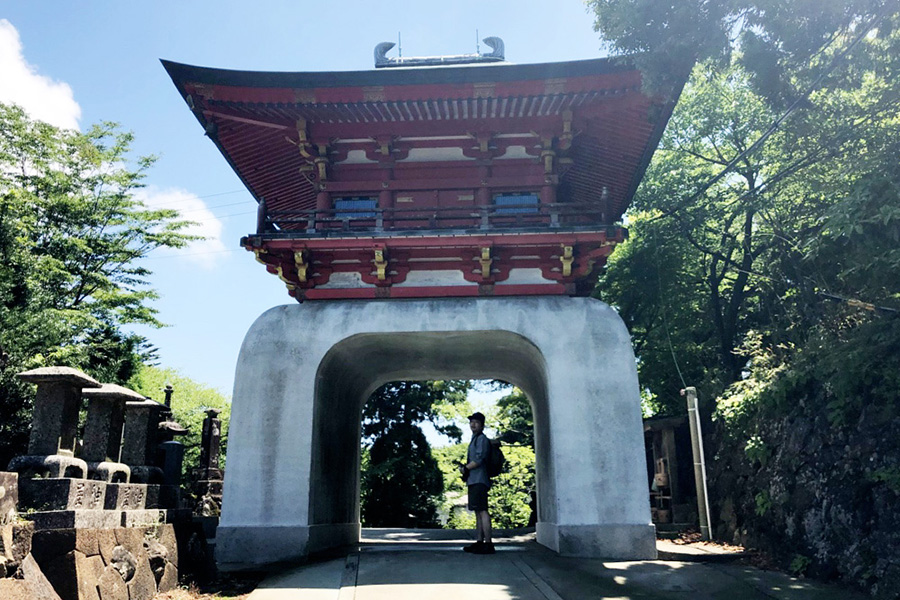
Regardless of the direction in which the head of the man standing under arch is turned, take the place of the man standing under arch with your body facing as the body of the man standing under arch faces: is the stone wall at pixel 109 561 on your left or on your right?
on your left

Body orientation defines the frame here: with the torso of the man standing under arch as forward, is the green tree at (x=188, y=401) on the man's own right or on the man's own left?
on the man's own right

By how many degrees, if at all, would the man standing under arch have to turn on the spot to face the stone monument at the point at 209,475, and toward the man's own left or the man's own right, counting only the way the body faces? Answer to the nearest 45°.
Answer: approximately 45° to the man's own right

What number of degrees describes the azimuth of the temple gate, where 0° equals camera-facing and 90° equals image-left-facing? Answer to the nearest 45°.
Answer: approximately 0°

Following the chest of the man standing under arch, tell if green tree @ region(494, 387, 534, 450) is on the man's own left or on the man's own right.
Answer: on the man's own right

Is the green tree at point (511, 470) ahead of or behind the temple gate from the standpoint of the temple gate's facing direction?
behind

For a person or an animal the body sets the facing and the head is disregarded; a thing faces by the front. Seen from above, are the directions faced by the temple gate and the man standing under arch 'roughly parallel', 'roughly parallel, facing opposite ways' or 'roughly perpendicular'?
roughly perpendicular

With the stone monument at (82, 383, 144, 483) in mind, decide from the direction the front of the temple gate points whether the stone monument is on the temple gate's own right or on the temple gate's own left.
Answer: on the temple gate's own right

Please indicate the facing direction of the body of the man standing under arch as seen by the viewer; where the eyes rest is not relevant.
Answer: to the viewer's left

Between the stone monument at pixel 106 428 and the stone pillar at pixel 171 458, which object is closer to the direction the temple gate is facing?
the stone monument

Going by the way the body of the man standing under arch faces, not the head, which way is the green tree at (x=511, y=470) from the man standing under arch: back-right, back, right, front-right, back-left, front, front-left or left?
right
